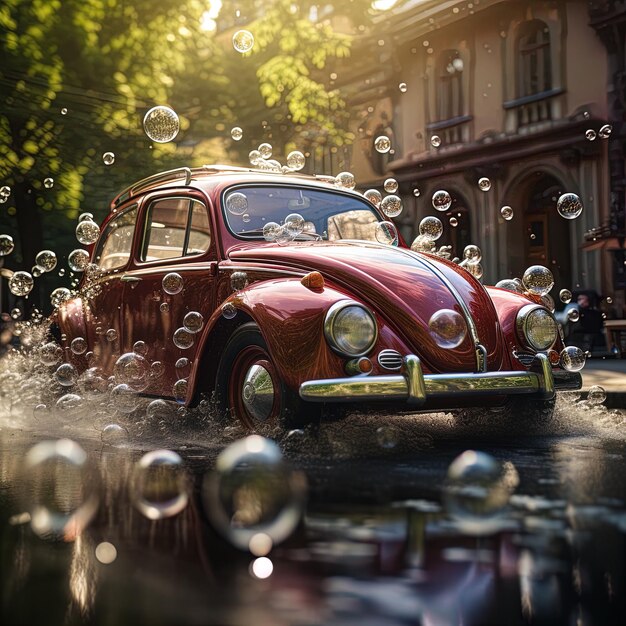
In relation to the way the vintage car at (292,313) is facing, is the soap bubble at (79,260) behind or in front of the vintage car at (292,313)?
behind

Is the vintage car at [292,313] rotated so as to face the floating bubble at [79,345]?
no

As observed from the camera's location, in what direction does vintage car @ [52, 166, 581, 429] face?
facing the viewer and to the right of the viewer

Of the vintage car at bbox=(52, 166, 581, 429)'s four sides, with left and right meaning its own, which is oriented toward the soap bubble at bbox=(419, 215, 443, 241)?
left

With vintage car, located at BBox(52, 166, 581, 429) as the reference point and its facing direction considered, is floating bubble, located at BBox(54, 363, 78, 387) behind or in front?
behind

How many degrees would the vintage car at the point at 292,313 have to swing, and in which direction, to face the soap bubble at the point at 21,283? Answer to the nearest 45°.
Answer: approximately 180°

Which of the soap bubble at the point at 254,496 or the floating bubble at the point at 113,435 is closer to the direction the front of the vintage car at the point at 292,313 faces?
the soap bubble

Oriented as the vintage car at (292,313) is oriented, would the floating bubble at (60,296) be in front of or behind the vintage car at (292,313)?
behind

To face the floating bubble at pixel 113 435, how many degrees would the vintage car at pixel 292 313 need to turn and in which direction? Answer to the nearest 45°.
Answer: approximately 135° to its right

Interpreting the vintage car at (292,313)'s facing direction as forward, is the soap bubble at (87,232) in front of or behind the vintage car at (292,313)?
behind

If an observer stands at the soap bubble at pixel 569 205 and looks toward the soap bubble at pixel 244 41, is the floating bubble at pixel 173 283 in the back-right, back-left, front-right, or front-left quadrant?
front-left
